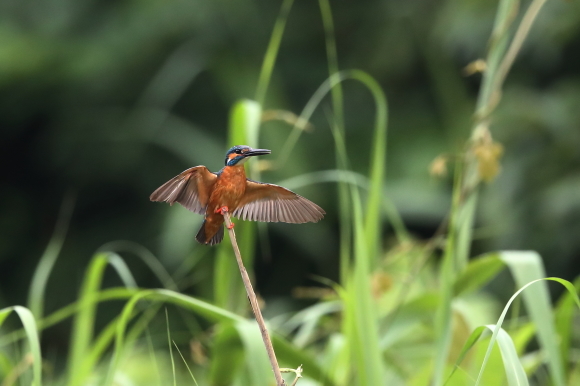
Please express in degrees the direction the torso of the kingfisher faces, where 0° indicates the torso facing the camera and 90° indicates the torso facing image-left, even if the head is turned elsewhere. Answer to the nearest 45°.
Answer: approximately 315°

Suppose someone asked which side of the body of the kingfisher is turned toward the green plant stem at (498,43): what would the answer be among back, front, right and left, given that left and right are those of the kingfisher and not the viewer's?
left
